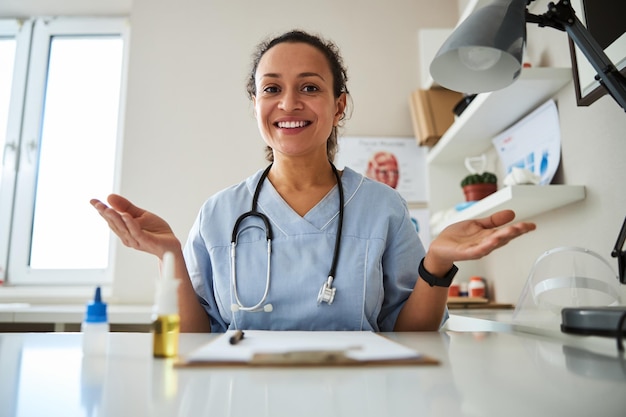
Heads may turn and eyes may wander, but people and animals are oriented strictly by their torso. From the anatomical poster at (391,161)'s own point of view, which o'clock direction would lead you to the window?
The window is roughly at 3 o'clock from the anatomical poster.

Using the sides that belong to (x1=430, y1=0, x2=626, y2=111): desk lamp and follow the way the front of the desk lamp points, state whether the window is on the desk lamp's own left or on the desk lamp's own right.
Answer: on the desk lamp's own right

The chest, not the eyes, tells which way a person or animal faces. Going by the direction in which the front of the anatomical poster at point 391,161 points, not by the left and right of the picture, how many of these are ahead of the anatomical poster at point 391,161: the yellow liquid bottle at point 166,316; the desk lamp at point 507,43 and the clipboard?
3

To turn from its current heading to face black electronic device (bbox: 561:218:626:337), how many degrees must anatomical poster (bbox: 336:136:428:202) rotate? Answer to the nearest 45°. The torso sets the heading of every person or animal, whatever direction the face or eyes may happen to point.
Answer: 0° — it already faces it

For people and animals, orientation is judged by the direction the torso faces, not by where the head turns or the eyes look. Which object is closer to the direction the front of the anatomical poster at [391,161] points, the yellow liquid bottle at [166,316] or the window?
the yellow liquid bottle

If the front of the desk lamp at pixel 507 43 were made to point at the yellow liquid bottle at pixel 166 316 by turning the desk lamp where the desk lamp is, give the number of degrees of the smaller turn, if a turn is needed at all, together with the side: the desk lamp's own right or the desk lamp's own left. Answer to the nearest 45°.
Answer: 0° — it already faces it

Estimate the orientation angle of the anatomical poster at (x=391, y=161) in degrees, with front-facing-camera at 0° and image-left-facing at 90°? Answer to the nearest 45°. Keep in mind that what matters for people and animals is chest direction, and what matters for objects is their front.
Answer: approximately 0°

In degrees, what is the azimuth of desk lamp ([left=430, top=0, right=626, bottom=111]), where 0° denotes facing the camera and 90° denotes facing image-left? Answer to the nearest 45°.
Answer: approximately 45°
